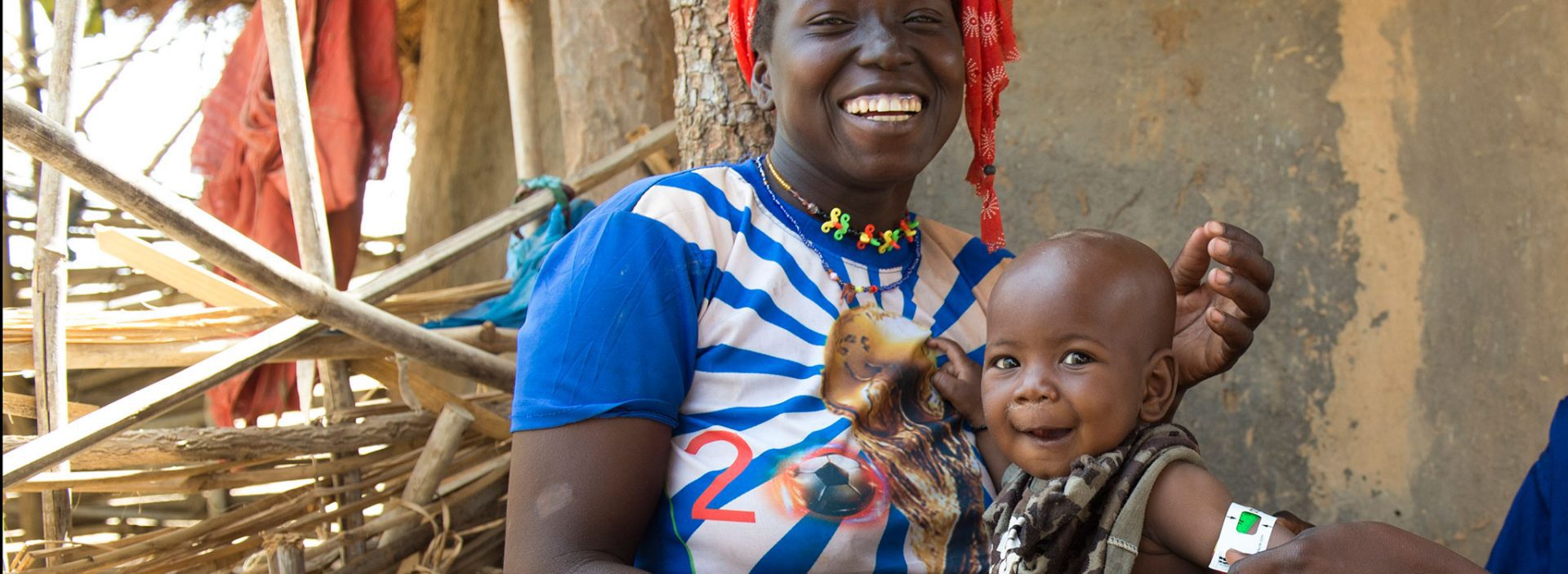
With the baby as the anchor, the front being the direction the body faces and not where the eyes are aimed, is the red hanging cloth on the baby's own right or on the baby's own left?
on the baby's own right

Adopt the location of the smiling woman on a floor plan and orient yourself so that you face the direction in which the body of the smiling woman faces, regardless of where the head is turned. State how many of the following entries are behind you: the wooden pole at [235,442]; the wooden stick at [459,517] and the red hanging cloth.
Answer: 3

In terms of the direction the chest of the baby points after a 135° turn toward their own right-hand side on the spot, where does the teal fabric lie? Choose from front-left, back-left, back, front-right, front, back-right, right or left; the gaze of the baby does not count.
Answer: front-left

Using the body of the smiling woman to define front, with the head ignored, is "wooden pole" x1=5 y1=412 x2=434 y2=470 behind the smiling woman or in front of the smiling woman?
behind

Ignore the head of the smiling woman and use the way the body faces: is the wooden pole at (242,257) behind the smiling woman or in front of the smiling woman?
behind

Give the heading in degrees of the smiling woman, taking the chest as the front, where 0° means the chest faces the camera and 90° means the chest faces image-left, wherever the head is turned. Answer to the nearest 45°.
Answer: approximately 315°

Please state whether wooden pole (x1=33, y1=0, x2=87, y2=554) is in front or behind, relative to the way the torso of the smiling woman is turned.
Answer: behind

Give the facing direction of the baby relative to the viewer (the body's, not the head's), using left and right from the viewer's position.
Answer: facing the viewer and to the left of the viewer

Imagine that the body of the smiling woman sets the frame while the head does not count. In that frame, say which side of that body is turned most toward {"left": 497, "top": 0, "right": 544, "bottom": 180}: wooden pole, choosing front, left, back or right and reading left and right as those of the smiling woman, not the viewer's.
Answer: back
